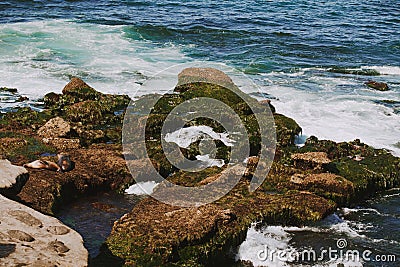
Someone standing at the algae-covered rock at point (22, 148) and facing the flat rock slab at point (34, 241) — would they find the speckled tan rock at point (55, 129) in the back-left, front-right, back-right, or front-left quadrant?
back-left
